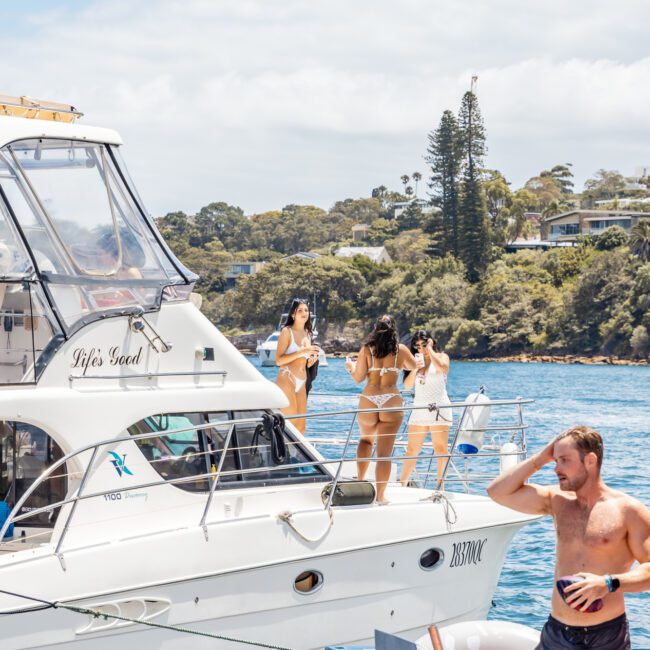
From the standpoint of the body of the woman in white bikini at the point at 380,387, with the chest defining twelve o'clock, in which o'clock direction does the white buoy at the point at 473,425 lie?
The white buoy is roughly at 2 o'clock from the woman in white bikini.

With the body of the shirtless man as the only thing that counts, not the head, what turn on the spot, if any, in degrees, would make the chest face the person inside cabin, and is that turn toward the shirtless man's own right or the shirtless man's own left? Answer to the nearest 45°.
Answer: approximately 90° to the shirtless man's own right

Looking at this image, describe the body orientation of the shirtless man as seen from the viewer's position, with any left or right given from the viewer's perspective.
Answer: facing the viewer and to the left of the viewer

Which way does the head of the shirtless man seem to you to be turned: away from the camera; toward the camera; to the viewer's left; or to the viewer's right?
to the viewer's left

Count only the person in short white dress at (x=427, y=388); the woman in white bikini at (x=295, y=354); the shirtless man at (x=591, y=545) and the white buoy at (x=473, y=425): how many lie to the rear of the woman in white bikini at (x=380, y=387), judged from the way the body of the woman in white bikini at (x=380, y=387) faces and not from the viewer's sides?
1

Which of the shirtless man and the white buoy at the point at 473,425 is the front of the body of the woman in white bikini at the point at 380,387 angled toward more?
the white buoy

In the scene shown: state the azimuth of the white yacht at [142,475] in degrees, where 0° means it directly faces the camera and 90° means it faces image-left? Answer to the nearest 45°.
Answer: approximately 270°

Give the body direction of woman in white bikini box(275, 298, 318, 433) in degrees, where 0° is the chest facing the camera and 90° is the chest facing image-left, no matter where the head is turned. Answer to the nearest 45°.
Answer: approximately 315°

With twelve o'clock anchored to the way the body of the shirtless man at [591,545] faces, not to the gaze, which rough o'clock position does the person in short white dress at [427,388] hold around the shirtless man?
The person in short white dress is roughly at 4 o'clock from the shirtless man.

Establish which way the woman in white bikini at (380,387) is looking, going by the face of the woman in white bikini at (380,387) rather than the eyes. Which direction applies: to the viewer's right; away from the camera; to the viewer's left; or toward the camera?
away from the camera

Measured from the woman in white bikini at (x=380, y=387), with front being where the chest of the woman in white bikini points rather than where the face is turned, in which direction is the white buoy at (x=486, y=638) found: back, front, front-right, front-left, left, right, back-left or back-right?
back

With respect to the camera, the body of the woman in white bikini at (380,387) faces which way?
away from the camera
